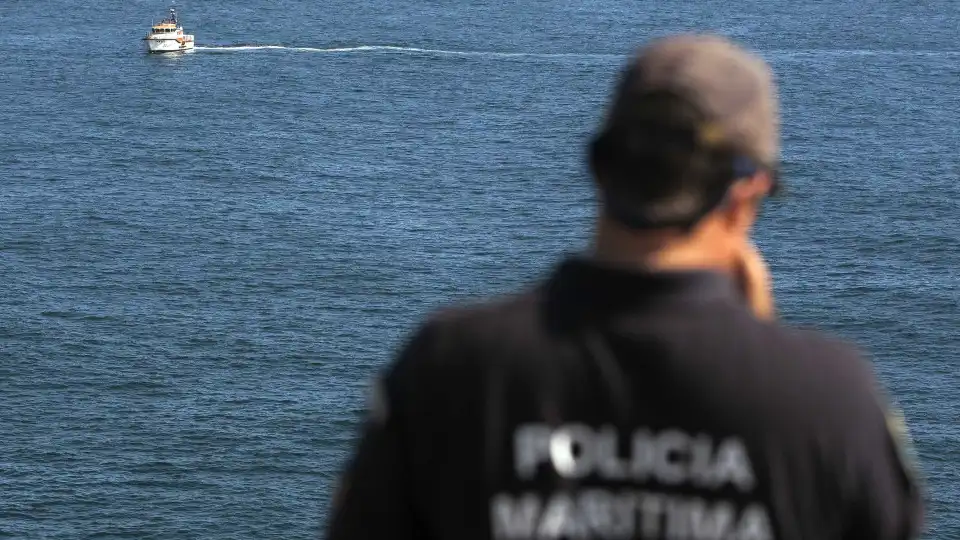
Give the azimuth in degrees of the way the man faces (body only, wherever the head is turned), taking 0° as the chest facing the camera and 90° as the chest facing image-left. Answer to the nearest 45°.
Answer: approximately 180°

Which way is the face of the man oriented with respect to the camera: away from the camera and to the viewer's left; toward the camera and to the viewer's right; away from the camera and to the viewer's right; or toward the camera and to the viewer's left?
away from the camera and to the viewer's right
